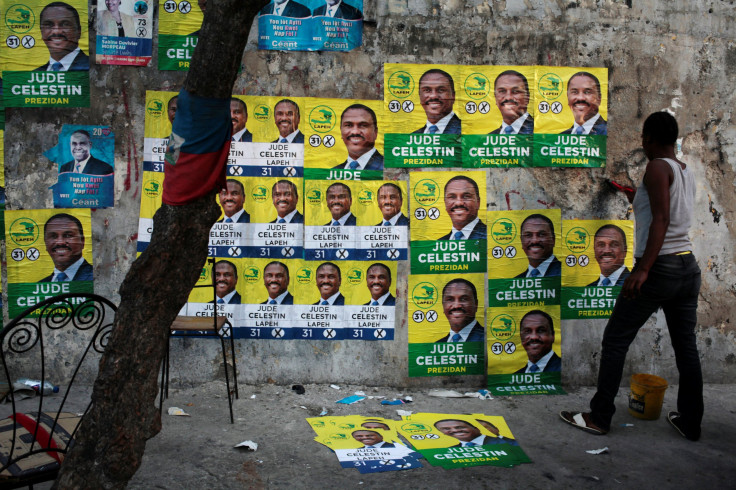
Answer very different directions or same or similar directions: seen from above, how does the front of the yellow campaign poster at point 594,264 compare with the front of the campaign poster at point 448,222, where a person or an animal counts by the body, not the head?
same or similar directions

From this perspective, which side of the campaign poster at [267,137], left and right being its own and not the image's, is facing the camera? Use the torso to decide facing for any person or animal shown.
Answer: front

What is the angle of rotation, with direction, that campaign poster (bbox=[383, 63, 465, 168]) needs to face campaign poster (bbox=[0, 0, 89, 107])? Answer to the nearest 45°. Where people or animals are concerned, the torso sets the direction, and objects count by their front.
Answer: approximately 90° to its right

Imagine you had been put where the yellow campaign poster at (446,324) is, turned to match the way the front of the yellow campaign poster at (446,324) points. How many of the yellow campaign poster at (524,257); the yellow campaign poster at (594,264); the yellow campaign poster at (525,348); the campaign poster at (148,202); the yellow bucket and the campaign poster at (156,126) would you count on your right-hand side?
2

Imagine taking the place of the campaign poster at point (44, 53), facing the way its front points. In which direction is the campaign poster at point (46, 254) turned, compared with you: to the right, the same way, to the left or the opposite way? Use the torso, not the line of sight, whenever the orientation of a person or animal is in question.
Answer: the same way

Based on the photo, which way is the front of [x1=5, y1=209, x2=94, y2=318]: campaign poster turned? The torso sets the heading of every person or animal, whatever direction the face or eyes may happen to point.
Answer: toward the camera

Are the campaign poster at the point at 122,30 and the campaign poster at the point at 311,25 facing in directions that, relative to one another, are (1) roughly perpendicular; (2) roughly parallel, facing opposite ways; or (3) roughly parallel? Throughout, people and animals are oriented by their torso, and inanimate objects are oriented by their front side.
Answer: roughly parallel

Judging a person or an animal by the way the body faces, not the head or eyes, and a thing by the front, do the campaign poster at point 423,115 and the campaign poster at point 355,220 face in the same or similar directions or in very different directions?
same or similar directions

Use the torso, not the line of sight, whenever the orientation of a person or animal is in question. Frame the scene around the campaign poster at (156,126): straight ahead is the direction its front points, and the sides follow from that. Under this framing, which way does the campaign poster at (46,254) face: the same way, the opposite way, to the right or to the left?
the same way

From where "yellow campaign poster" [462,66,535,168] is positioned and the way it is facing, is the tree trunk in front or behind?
in front

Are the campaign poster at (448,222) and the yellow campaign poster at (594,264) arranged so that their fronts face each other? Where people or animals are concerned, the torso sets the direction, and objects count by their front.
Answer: no

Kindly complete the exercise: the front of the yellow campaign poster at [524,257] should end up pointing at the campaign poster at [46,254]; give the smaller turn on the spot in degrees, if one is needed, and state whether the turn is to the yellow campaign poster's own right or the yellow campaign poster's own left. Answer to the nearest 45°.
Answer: approximately 90° to the yellow campaign poster's own right

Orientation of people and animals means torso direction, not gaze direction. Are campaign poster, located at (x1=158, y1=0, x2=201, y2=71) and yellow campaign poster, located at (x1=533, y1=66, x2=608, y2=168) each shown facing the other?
no

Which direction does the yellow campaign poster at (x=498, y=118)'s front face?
toward the camera
